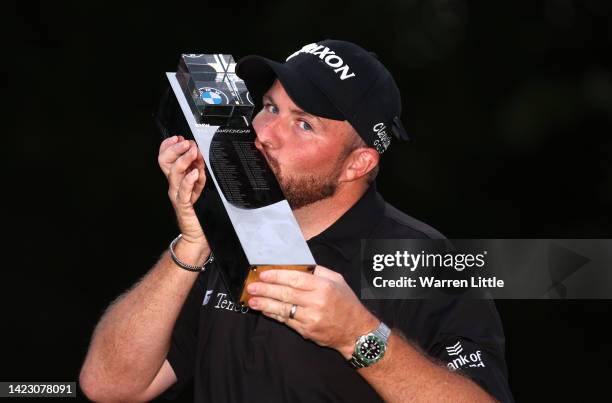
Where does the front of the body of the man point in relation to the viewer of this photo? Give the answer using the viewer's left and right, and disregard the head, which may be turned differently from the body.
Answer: facing the viewer and to the left of the viewer

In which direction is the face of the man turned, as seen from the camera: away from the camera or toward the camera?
toward the camera
